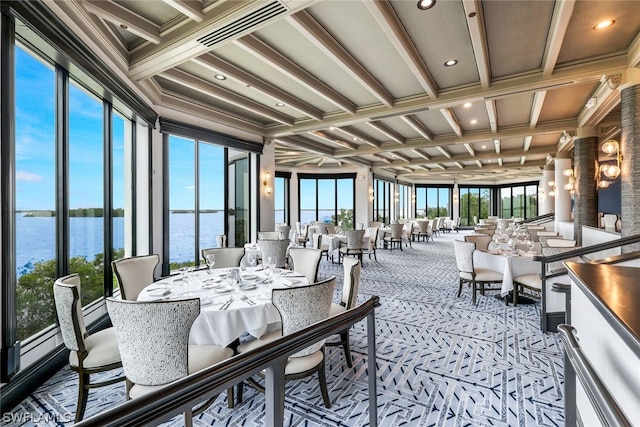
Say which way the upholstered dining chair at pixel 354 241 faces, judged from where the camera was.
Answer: facing away from the viewer and to the left of the viewer

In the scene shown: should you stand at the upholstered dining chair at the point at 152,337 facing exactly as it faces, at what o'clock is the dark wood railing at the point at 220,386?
The dark wood railing is roughly at 4 o'clock from the upholstered dining chair.

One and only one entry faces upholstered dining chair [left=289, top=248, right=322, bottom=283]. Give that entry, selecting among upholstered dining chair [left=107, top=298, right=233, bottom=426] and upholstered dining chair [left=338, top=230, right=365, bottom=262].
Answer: upholstered dining chair [left=107, top=298, right=233, bottom=426]

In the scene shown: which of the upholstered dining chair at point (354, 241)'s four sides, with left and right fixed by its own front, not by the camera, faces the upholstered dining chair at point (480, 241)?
back

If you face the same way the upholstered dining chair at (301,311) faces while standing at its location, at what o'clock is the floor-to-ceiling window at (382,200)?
The floor-to-ceiling window is roughly at 2 o'clock from the upholstered dining chair.

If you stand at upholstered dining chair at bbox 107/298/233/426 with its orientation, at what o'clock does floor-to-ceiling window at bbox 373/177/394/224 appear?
The floor-to-ceiling window is roughly at 12 o'clock from the upholstered dining chair.

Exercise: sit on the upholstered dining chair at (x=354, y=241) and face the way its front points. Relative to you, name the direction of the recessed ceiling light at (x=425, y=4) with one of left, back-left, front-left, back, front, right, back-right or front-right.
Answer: back-left

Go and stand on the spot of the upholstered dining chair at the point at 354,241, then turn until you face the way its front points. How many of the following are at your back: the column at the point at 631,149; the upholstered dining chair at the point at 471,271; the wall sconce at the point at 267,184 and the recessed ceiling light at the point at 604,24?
3

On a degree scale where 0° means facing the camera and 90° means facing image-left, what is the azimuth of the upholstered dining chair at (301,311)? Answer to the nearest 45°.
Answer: approximately 135°

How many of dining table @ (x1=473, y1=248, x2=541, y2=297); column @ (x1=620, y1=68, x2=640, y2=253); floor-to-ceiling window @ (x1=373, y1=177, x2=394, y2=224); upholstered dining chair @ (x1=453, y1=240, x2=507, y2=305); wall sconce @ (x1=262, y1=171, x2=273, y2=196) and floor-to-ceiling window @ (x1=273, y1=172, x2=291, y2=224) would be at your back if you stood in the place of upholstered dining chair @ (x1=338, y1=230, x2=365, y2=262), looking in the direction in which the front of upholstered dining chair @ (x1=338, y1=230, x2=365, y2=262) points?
3

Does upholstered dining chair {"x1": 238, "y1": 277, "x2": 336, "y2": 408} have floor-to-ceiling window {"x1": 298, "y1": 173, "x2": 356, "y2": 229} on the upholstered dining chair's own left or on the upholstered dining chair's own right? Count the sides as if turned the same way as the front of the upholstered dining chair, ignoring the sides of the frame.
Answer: on the upholstered dining chair's own right

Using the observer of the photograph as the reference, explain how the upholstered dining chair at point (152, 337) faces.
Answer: facing away from the viewer and to the right of the viewer
